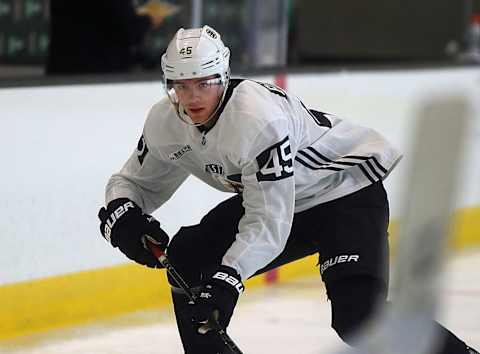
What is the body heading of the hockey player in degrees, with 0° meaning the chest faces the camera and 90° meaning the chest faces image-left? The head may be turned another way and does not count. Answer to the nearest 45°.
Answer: approximately 45°

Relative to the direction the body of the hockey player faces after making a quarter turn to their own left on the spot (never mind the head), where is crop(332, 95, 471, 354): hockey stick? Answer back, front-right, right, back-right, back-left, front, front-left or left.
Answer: front-right
